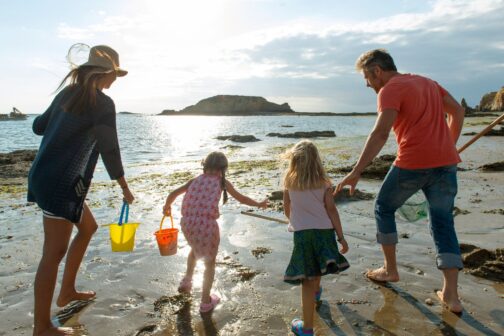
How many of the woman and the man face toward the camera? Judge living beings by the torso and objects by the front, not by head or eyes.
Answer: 0

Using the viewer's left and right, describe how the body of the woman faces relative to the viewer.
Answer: facing away from the viewer and to the right of the viewer

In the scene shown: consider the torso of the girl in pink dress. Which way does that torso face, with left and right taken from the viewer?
facing away from the viewer and to the right of the viewer

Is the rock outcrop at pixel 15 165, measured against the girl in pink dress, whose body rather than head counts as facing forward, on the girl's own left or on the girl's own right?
on the girl's own left

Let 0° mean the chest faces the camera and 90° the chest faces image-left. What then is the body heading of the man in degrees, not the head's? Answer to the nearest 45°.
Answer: approximately 135°

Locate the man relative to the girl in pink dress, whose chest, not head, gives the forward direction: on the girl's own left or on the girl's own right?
on the girl's own right

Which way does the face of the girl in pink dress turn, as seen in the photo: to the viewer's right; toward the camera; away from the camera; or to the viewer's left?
away from the camera

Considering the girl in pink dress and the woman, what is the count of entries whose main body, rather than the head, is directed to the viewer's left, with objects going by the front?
0

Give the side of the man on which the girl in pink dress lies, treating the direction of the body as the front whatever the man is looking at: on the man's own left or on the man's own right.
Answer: on the man's own left

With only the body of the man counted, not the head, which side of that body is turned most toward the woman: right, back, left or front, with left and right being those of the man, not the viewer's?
left

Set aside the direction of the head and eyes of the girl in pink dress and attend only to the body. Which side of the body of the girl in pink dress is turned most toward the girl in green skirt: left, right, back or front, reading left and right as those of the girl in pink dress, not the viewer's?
right

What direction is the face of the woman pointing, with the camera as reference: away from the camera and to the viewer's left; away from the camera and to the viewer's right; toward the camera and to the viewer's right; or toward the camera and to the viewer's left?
away from the camera and to the viewer's right
